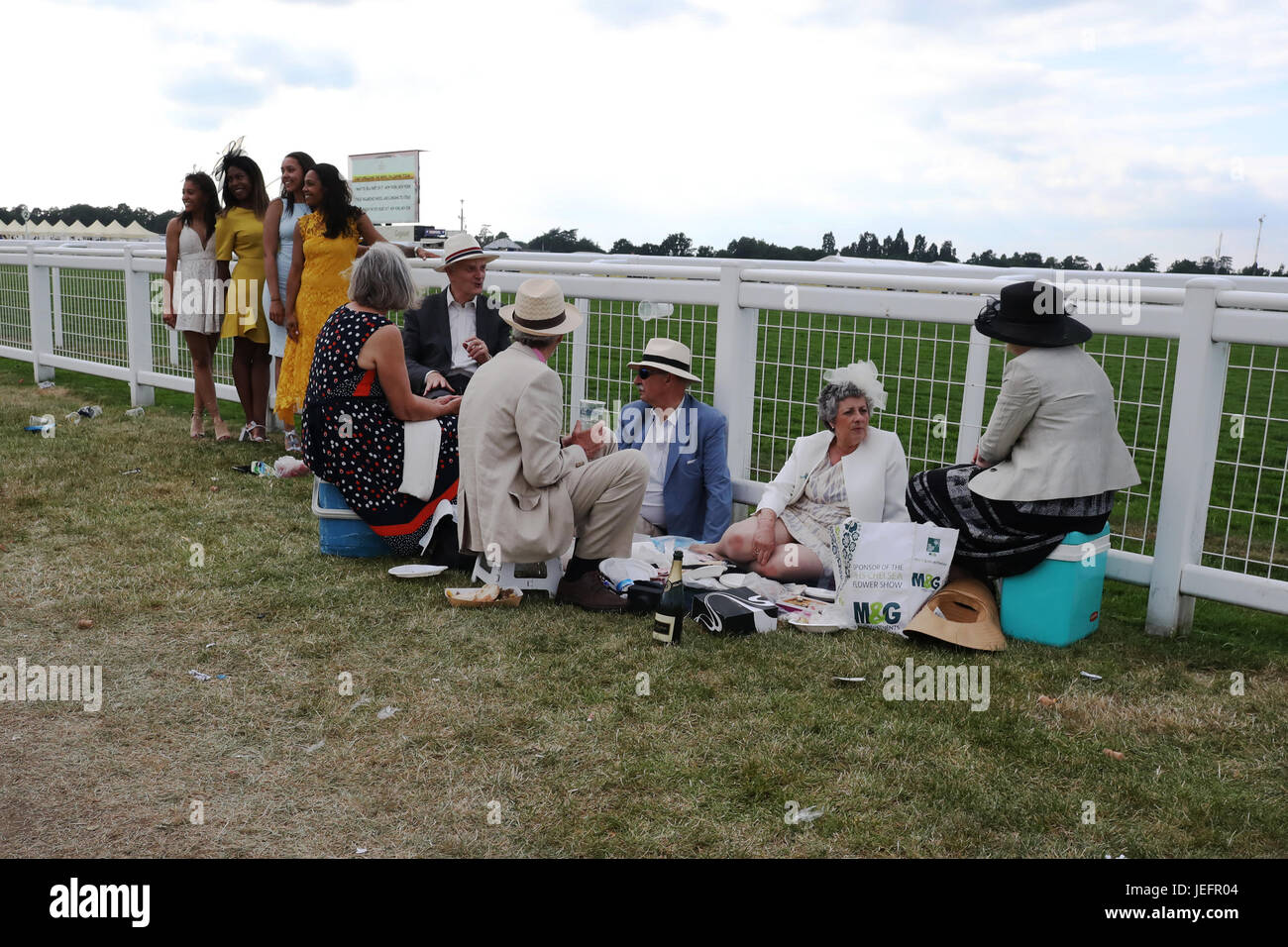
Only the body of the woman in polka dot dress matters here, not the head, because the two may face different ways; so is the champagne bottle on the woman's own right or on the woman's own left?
on the woman's own right

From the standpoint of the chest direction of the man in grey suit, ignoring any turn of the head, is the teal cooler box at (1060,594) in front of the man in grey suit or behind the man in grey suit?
in front

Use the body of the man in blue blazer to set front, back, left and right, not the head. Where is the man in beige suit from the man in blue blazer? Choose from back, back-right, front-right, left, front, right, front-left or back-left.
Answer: front

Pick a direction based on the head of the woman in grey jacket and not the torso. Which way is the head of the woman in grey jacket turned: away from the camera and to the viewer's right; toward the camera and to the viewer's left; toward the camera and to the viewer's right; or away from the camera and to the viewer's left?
away from the camera and to the viewer's left

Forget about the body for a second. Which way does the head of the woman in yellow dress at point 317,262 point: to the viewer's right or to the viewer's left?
to the viewer's left

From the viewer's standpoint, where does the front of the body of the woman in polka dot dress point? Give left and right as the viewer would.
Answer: facing away from the viewer and to the right of the viewer

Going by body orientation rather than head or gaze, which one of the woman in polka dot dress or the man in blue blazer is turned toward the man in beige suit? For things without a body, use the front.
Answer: the man in blue blazer

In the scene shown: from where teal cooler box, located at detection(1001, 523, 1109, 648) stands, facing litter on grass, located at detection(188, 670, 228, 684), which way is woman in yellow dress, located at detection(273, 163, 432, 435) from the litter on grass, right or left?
right

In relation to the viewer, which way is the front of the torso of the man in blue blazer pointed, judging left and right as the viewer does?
facing the viewer and to the left of the viewer

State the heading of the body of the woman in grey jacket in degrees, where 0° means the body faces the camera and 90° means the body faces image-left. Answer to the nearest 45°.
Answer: approximately 135°

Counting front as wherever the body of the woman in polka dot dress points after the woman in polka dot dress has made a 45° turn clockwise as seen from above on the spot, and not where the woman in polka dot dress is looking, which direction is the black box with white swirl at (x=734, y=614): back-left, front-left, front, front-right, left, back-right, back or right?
front-right

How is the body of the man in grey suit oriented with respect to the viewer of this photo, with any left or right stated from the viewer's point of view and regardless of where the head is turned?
facing the viewer and to the right of the viewer

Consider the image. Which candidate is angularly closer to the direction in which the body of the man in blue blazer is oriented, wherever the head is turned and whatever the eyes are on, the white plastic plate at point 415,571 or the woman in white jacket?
the white plastic plate
